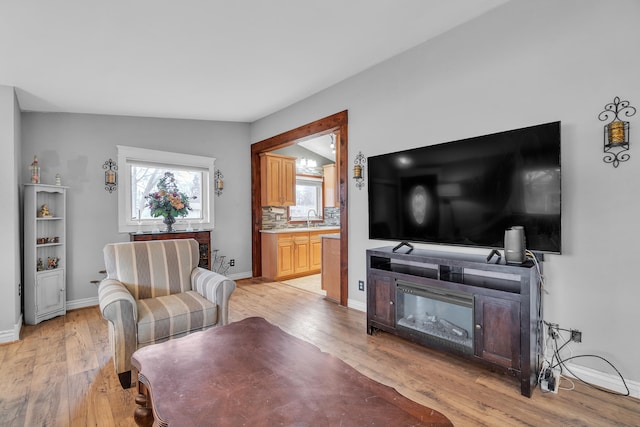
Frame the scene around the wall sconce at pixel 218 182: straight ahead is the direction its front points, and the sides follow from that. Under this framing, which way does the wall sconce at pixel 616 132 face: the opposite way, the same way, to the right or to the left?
to the right

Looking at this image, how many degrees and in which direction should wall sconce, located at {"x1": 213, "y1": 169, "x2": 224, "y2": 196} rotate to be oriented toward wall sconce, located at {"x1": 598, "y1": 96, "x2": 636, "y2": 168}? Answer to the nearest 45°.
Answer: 0° — it already faces it

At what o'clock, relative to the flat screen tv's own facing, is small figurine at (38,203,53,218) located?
The small figurine is roughly at 1 o'clock from the flat screen tv.

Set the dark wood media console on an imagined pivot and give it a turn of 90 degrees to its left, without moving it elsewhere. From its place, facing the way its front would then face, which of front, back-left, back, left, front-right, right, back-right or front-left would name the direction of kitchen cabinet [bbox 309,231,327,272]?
back

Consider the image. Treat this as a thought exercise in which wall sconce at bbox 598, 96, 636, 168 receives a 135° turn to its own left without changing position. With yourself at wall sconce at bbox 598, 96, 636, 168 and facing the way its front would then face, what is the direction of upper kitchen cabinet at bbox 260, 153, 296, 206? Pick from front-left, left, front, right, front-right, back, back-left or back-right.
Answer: back-left

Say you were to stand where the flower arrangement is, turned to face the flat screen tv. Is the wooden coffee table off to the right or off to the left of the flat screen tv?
right

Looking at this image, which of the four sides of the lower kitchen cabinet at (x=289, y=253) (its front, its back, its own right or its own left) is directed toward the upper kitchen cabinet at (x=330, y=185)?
left

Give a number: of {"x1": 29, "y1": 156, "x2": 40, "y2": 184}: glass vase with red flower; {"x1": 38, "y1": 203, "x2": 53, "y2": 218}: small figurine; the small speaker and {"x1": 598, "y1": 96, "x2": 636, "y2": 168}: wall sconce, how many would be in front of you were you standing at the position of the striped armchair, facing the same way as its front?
2

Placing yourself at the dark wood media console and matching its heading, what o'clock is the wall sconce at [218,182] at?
The wall sconce is roughly at 2 o'clock from the dark wood media console.

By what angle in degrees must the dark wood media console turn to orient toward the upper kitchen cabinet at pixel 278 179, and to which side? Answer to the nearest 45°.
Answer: approximately 90° to its right

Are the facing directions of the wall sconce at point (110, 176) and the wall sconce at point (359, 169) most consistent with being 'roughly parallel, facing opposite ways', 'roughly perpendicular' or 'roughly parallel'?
roughly perpendicular
